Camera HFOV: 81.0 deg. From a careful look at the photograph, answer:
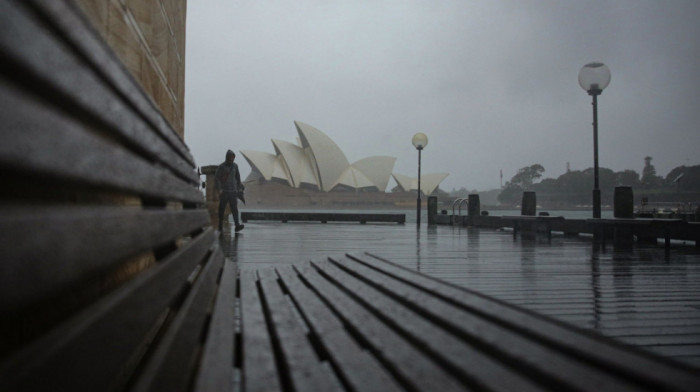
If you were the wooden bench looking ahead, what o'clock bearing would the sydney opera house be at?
The sydney opera house is roughly at 10 o'clock from the wooden bench.

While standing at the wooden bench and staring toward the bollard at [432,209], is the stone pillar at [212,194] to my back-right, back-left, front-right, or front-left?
front-left

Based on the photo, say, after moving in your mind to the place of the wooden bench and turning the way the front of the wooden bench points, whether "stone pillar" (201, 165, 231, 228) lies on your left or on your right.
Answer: on your left

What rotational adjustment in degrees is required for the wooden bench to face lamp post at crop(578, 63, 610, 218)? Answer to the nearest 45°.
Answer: approximately 45° to its left

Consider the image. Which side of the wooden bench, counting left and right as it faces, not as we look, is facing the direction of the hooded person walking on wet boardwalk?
left

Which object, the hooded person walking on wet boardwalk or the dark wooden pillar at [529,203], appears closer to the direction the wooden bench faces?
the dark wooden pillar

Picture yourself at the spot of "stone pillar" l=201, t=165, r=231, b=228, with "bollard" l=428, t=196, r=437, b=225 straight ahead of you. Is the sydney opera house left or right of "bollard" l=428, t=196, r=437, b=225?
left

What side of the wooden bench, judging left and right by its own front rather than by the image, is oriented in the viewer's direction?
right

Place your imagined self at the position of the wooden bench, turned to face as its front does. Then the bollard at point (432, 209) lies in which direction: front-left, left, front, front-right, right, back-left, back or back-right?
front-left

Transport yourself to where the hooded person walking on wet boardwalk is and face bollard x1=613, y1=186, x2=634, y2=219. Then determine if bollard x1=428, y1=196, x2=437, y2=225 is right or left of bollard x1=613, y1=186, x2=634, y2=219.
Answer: left

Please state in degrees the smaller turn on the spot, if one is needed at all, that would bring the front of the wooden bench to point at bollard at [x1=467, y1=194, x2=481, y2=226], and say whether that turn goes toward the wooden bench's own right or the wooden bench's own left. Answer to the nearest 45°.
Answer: approximately 45° to the wooden bench's own left
